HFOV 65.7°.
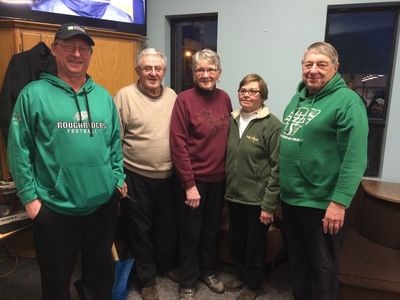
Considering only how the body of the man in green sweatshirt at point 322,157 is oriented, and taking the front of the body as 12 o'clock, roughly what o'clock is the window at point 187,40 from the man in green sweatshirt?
The window is roughly at 3 o'clock from the man in green sweatshirt.

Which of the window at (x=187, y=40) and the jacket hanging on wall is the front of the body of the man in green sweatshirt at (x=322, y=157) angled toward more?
the jacket hanging on wall

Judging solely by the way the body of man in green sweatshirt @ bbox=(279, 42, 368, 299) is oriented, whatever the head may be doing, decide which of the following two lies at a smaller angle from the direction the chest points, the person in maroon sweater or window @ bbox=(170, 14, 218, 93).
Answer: the person in maroon sweater

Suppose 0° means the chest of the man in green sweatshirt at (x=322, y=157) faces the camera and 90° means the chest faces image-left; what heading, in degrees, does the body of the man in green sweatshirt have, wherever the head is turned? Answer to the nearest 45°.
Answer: approximately 45°

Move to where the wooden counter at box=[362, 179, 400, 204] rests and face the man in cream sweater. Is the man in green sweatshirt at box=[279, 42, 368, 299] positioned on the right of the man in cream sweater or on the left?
left

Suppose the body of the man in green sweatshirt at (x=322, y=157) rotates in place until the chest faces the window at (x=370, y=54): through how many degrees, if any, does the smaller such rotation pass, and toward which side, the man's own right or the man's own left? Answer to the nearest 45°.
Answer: approximately 135° to the man's own right

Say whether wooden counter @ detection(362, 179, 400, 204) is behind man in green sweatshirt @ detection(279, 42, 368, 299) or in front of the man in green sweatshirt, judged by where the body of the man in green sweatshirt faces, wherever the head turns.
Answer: behind

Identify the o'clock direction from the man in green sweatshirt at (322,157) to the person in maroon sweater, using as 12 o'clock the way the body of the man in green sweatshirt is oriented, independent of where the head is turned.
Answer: The person in maroon sweater is roughly at 2 o'clock from the man in green sweatshirt.
